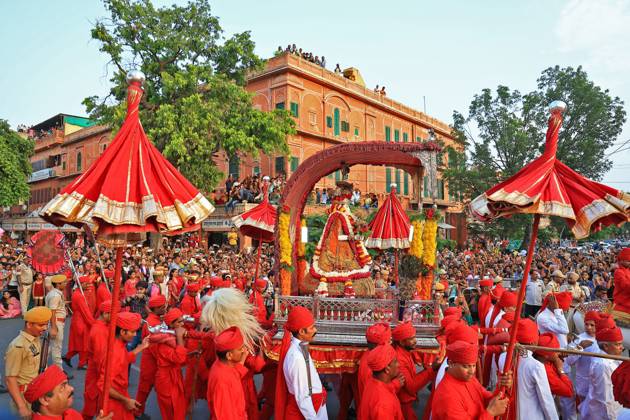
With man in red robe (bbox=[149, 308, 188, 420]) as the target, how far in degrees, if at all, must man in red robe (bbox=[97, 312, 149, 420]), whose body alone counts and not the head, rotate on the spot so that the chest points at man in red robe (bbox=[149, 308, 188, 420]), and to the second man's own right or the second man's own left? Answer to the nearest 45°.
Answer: approximately 45° to the second man's own left

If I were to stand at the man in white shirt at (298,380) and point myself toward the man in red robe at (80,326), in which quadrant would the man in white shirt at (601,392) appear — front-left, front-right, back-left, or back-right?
back-right

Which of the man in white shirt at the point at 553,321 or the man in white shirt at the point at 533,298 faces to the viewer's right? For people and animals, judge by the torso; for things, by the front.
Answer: the man in white shirt at the point at 553,321

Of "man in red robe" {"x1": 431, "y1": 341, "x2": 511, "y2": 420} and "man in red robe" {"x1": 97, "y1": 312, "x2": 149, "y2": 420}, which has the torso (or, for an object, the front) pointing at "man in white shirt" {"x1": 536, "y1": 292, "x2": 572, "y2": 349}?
"man in red robe" {"x1": 97, "y1": 312, "x2": 149, "y2": 420}

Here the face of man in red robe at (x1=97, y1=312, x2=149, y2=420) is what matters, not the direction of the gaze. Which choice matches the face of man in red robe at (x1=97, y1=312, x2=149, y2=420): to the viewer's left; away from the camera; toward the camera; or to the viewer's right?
to the viewer's right

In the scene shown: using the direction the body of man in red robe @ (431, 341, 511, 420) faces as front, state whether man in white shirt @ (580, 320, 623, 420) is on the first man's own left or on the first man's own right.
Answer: on the first man's own left
